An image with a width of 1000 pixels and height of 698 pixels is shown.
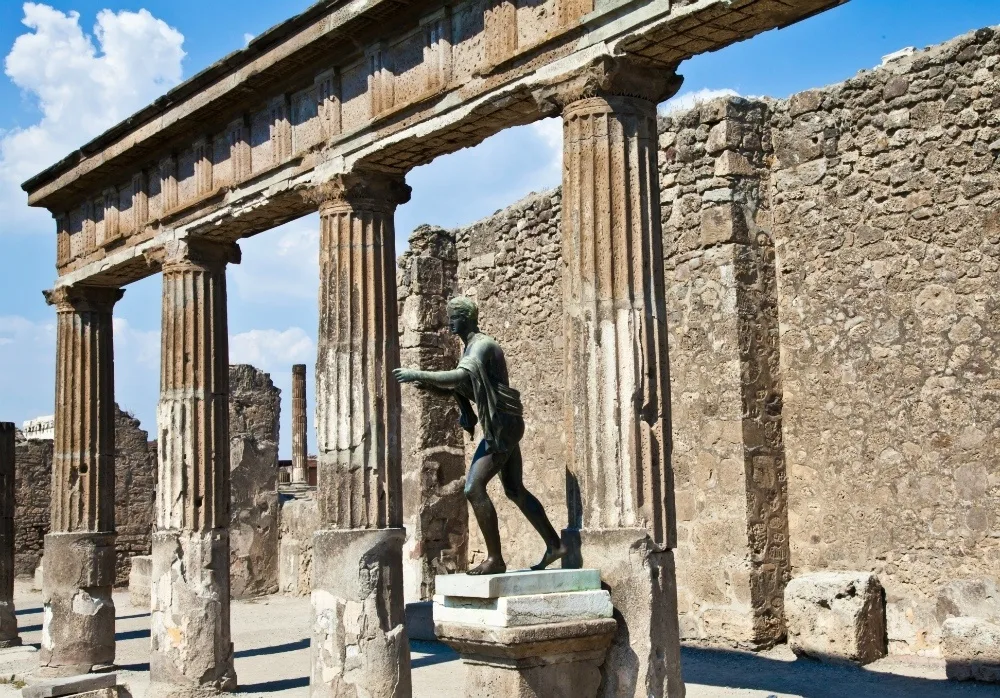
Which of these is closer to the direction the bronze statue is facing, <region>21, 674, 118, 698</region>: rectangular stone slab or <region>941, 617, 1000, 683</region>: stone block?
the rectangular stone slab

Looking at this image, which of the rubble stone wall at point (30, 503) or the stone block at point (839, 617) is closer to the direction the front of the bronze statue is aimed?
the rubble stone wall

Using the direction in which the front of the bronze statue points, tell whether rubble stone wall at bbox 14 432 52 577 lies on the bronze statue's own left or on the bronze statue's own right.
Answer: on the bronze statue's own right

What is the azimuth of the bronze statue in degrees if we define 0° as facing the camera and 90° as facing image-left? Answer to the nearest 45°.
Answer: approximately 90°

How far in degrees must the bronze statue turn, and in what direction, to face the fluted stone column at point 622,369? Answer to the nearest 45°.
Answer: approximately 135° to its left

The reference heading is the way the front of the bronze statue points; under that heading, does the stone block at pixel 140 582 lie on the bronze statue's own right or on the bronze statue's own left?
on the bronze statue's own right

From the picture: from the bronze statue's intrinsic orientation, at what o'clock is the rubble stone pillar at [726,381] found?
The rubble stone pillar is roughly at 4 o'clock from the bronze statue.

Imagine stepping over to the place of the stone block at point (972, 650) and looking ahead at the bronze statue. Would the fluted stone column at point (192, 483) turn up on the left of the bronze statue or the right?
right

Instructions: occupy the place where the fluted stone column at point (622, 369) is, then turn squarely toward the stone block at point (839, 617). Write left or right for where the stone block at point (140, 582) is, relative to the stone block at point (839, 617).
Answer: left

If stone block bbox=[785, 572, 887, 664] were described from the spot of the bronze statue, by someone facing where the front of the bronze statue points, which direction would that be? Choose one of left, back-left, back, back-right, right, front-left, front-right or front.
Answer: back-right
